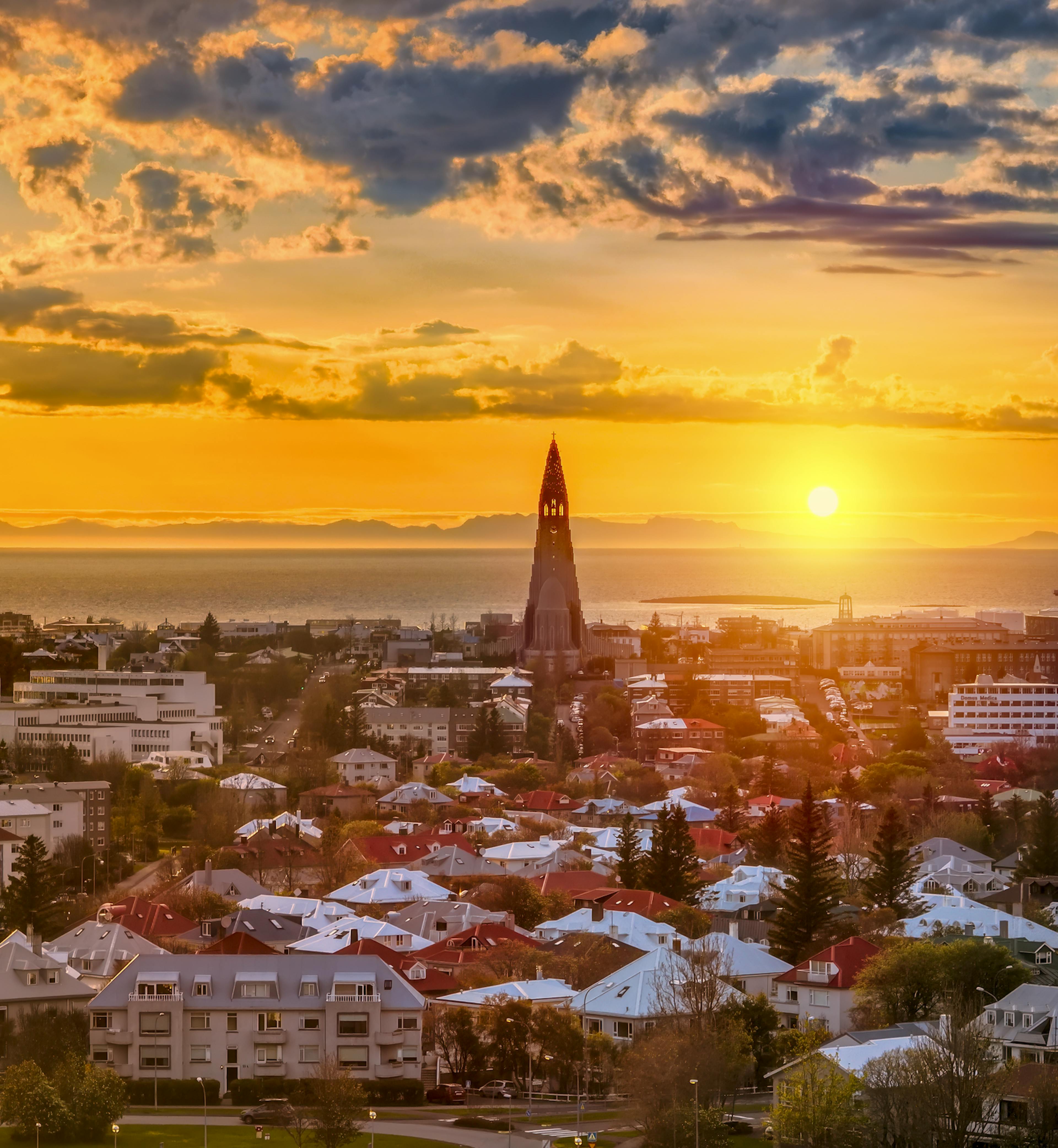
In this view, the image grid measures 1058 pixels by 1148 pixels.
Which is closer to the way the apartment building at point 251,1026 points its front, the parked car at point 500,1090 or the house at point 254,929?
the parked car

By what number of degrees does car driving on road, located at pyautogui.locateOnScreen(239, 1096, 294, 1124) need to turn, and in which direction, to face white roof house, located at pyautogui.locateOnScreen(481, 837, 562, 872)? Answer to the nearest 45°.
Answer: approximately 90° to its right

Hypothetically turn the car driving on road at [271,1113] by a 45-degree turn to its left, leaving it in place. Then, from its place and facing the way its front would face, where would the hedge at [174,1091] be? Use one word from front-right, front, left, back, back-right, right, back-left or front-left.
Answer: right

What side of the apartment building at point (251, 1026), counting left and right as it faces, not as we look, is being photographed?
front

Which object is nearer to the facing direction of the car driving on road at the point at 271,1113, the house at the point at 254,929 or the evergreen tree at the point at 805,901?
the house

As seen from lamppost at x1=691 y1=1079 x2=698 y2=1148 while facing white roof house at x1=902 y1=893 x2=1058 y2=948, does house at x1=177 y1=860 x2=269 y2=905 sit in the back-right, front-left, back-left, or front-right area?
front-left

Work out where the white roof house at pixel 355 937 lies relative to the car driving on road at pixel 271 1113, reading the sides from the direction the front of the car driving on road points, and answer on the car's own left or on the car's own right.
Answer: on the car's own right

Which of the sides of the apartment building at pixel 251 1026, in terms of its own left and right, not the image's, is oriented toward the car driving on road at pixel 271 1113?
front

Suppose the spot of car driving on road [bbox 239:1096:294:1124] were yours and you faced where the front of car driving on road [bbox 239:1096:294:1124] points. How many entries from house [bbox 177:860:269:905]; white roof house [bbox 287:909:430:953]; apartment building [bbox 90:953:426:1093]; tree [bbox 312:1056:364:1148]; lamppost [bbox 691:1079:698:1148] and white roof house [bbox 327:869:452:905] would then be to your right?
4

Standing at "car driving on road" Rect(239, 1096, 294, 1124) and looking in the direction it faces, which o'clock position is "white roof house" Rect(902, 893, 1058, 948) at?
The white roof house is roughly at 5 o'clock from the car driving on road.

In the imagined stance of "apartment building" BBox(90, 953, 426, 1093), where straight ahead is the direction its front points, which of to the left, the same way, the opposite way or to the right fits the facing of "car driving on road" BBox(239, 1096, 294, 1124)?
to the right

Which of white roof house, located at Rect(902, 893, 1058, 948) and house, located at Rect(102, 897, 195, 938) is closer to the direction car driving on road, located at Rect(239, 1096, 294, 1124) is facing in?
the house

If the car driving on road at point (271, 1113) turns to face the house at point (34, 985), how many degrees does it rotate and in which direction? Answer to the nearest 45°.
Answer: approximately 45° to its right

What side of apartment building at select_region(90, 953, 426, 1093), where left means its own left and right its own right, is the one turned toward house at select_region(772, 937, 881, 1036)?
left

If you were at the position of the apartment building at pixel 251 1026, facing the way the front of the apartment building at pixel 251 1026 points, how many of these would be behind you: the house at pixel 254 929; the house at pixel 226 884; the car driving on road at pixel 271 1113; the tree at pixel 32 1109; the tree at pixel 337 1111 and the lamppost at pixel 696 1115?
2

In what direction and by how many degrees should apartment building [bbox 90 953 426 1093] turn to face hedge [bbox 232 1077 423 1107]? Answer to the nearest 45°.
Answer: approximately 45° to its left

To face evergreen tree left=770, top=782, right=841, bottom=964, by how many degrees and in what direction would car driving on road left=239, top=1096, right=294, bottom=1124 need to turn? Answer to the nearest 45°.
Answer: approximately 135° to its right

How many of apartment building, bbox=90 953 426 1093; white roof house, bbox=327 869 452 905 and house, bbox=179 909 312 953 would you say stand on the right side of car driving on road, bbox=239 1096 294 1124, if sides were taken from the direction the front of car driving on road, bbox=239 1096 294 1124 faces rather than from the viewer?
3

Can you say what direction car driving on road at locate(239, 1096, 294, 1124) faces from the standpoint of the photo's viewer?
facing to the left of the viewer

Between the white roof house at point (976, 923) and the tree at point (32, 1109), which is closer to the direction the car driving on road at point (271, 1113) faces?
the tree

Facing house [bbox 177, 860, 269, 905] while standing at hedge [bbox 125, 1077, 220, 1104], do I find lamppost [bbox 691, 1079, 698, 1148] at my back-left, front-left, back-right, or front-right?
back-right
